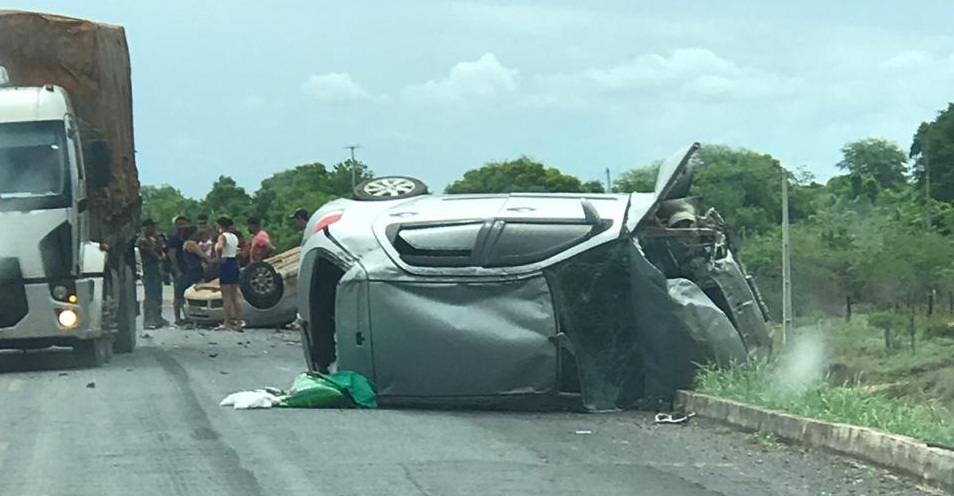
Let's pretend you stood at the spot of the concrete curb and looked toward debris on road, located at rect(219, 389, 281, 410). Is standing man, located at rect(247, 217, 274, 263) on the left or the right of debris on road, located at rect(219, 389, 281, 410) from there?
right

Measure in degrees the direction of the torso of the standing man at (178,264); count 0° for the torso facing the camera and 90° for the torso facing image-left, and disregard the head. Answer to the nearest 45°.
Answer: approximately 270°

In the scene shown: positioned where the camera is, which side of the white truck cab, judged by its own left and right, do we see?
front

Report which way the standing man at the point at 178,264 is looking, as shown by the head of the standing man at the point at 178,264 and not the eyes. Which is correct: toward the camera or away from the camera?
toward the camera

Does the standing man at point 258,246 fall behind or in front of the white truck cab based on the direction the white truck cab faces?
behind

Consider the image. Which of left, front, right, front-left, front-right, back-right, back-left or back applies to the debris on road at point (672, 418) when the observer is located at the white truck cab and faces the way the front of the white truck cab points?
front-left

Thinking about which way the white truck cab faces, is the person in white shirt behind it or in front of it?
behind

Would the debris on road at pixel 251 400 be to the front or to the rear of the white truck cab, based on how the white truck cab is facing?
to the front

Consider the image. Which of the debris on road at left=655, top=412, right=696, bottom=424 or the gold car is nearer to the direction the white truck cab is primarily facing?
the debris on road
